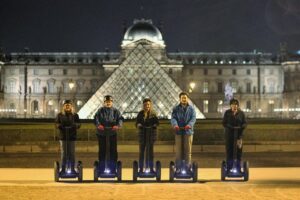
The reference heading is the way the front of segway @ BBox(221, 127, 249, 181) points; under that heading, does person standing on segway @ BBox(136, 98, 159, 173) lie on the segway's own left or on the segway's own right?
on the segway's own right

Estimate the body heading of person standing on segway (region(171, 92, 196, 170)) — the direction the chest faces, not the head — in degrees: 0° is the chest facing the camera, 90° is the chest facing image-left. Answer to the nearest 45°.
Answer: approximately 0°

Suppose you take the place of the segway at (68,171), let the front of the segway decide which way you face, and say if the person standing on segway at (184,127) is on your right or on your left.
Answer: on your left

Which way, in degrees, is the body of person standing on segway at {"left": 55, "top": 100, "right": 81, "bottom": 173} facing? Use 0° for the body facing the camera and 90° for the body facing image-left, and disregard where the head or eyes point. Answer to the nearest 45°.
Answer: approximately 0°

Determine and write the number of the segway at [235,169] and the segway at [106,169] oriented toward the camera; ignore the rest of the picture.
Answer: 2

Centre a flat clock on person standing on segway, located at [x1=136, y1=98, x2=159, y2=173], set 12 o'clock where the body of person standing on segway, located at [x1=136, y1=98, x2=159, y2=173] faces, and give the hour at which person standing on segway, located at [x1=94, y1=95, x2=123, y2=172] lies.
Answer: person standing on segway, located at [x1=94, y1=95, x2=123, y2=172] is roughly at 3 o'clock from person standing on segway, located at [x1=136, y1=98, x2=159, y2=173].

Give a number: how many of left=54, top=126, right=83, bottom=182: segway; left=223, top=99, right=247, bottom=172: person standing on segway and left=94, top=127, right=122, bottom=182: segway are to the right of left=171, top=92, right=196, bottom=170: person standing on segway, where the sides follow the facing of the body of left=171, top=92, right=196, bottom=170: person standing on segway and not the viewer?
2

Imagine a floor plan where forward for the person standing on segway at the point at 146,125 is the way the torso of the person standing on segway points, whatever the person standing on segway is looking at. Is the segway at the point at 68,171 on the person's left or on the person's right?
on the person's right
